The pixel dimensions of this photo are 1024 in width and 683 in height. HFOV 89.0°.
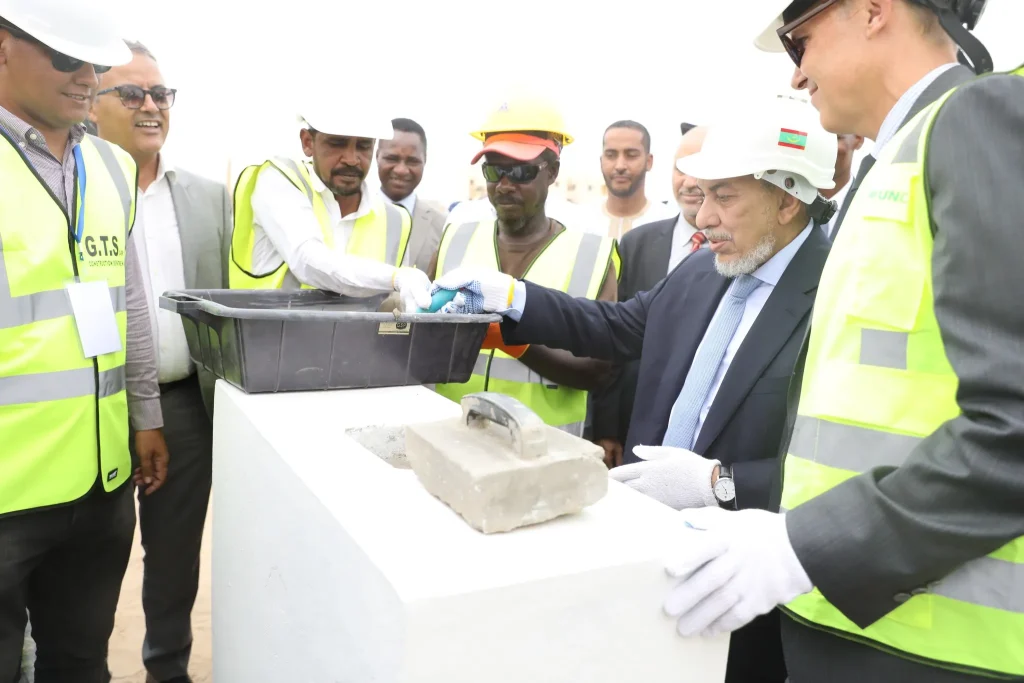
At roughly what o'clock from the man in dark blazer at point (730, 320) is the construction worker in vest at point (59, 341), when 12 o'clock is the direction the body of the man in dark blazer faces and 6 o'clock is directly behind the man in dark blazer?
The construction worker in vest is roughly at 1 o'clock from the man in dark blazer.

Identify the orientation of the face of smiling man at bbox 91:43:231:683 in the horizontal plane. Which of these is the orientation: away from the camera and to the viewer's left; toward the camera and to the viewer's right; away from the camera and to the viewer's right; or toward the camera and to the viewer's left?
toward the camera and to the viewer's right

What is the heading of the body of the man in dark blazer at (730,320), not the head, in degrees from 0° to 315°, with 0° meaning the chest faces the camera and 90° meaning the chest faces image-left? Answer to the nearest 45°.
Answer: approximately 45°

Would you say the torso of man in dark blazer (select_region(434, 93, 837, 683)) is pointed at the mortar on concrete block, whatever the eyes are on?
yes

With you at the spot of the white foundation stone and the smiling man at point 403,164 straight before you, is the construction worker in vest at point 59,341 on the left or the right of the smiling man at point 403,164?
left

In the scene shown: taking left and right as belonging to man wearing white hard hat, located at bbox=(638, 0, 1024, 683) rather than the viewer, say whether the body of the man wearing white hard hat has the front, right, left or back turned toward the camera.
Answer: left

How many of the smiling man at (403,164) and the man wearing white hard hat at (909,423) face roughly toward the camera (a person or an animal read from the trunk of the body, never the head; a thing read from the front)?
1
